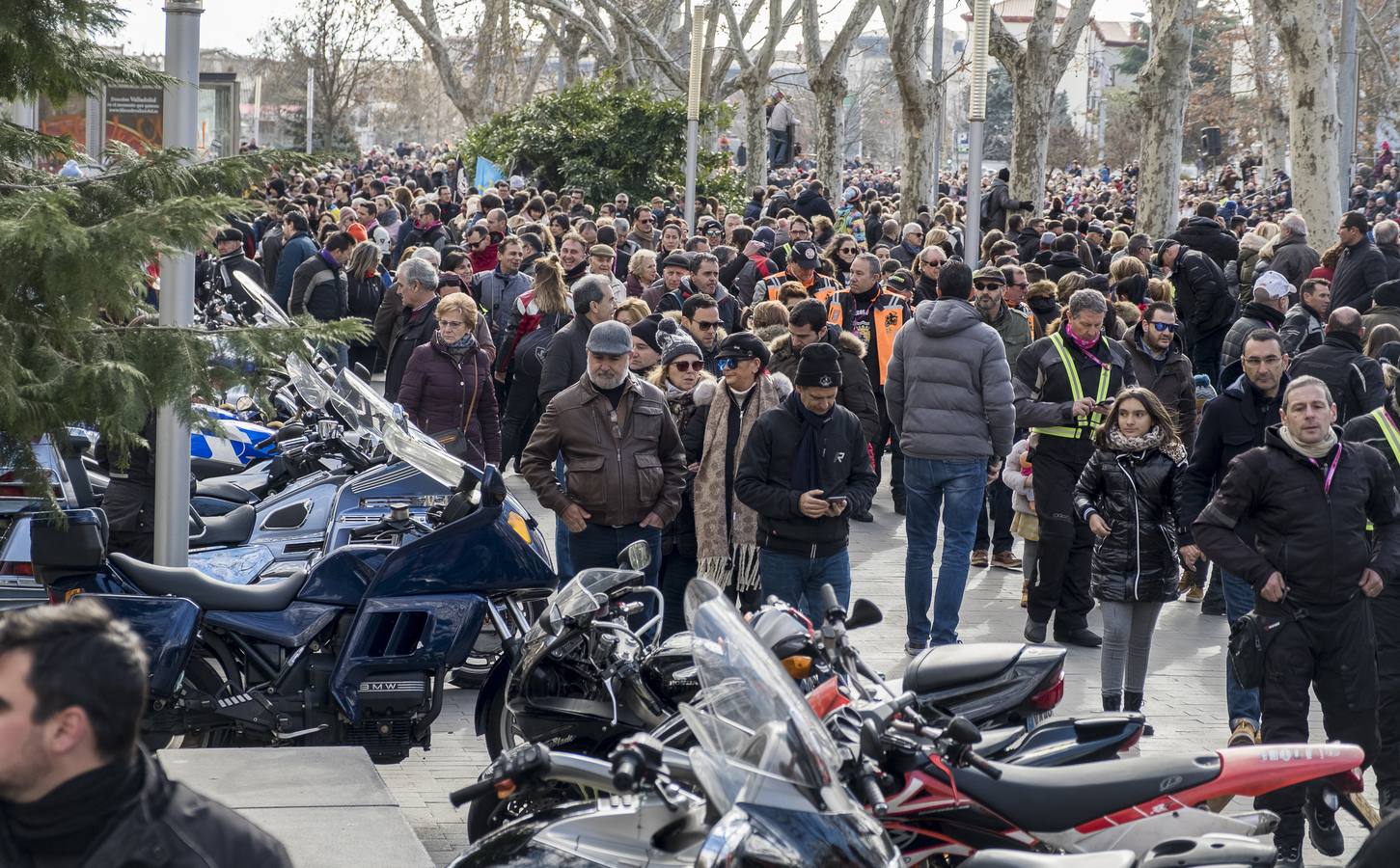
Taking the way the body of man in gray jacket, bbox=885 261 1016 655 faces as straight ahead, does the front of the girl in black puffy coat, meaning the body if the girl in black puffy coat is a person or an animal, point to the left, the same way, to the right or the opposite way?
the opposite way

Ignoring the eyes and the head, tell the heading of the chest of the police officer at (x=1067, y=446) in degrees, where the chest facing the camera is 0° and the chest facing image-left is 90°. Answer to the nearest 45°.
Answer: approximately 315°

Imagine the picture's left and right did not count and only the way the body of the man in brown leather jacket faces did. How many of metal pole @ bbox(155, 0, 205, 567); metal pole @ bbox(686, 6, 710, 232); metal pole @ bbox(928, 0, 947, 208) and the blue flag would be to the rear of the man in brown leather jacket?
3

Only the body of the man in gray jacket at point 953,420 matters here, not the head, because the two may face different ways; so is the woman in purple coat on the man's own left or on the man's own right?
on the man's own left

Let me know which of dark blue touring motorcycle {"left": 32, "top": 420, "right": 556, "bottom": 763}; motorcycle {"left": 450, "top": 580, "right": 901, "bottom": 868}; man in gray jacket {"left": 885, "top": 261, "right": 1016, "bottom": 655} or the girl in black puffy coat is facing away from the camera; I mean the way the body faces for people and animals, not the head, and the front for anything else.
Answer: the man in gray jacket

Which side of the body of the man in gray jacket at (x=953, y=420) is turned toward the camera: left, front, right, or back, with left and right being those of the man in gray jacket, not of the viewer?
back

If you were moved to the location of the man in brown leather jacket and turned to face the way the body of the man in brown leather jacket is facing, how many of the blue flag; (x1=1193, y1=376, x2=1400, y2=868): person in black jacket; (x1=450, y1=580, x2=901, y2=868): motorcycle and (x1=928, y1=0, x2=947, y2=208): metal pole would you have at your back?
2

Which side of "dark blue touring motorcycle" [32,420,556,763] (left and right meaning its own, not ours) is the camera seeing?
right

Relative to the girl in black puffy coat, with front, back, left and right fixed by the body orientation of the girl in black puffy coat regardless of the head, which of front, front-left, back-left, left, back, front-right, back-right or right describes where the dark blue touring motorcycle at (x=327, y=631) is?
front-right

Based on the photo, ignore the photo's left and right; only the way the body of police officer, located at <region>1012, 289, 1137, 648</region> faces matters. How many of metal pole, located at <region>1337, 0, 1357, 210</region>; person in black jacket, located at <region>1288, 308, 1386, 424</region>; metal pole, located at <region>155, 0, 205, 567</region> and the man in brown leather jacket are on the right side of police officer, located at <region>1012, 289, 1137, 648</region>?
2

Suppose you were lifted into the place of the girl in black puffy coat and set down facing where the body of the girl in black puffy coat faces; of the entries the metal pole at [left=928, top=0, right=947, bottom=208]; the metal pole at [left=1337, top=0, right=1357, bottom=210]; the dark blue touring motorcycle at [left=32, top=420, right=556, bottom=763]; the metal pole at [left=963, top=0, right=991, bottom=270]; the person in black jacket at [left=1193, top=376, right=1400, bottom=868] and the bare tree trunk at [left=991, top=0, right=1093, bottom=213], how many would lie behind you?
4

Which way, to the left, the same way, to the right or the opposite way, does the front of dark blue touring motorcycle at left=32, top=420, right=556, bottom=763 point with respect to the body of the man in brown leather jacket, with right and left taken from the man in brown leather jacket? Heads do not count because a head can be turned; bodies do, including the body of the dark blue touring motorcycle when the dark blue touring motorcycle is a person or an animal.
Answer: to the left
